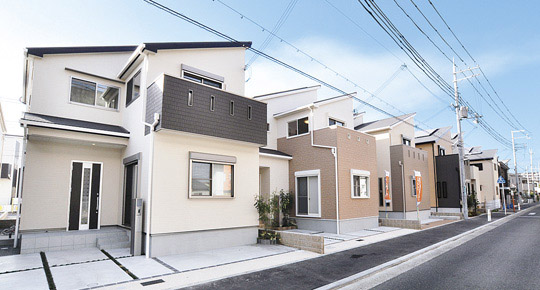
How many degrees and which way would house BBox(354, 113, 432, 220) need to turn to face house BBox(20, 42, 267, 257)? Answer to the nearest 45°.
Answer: approximately 90° to its right

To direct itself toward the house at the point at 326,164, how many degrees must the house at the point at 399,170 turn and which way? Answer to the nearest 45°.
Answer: approximately 90° to its right

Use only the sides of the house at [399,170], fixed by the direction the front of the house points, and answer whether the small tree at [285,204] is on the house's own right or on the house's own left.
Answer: on the house's own right

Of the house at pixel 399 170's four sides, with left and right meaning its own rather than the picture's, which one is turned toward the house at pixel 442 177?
left

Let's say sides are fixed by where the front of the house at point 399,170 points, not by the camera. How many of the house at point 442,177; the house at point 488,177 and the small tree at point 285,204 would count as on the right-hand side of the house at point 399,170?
1

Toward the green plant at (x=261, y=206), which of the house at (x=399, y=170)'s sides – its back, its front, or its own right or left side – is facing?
right

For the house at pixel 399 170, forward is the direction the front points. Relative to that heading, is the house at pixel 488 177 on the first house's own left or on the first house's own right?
on the first house's own left
